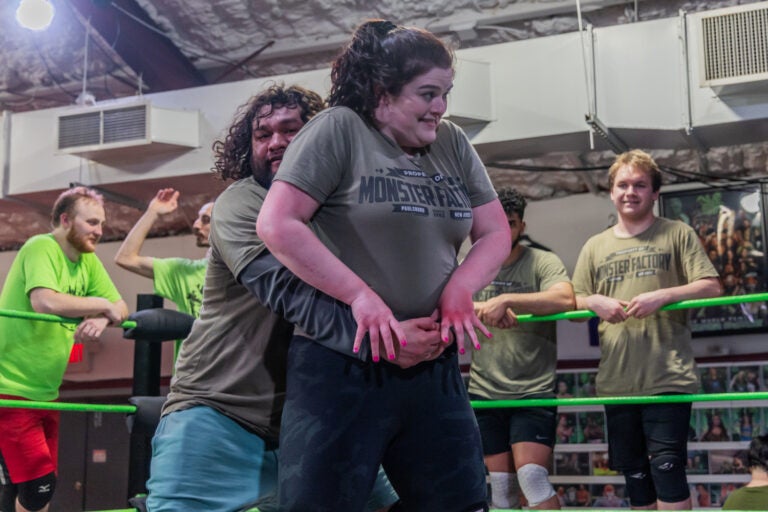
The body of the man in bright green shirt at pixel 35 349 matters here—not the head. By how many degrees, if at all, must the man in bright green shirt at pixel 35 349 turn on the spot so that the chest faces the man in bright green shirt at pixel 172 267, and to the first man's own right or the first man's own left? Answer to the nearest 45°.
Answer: approximately 90° to the first man's own left

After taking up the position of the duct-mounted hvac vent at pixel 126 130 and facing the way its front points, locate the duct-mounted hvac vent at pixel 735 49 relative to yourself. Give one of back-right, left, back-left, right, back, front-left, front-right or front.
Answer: left

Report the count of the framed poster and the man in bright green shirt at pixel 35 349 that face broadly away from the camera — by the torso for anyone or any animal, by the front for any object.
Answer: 0

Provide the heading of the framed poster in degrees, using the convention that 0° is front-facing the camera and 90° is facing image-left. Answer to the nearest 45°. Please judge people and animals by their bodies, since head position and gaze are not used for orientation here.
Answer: approximately 0°

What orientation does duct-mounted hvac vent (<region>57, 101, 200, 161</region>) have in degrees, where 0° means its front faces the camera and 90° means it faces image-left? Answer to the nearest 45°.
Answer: approximately 45°

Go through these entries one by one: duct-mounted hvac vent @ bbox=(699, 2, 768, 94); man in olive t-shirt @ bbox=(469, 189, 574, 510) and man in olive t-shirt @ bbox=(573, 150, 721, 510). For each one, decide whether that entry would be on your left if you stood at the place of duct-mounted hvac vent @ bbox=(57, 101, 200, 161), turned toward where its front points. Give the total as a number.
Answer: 3

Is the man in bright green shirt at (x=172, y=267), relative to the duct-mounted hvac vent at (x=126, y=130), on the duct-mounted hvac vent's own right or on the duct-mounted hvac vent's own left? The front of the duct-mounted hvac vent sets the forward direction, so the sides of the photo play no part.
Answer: on the duct-mounted hvac vent's own left

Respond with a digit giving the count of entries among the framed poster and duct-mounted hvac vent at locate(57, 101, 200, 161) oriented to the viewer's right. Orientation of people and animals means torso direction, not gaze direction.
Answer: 0
